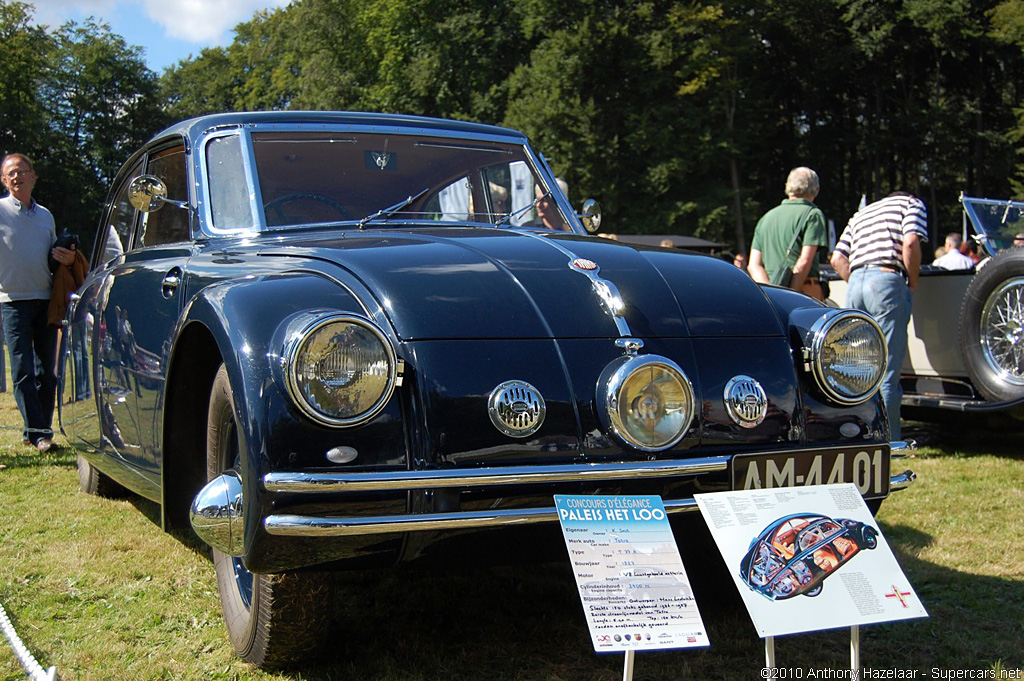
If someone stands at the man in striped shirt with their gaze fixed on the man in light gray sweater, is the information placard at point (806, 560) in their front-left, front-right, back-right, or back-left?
front-left

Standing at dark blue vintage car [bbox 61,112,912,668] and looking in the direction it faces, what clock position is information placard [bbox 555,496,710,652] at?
The information placard is roughly at 12 o'clock from the dark blue vintage car.

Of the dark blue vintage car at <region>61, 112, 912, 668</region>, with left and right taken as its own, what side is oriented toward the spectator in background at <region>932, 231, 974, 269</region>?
left

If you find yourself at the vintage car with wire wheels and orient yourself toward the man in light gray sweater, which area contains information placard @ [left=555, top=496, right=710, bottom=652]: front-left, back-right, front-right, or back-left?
front-left

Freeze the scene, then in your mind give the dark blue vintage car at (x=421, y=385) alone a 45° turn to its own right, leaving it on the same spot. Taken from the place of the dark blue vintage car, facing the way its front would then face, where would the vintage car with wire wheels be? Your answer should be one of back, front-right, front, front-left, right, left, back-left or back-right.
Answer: back-left

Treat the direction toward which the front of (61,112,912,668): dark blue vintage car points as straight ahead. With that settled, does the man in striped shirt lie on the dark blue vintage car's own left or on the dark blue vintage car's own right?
on the dark blue vintage car's own left

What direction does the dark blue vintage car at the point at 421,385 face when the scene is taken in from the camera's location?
facing the viewer and to the right of the viewer
